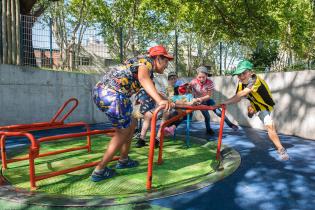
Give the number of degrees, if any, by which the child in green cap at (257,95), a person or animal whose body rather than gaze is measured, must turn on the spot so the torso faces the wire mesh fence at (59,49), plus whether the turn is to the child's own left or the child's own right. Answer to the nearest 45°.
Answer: approximately 90° to the child's own right

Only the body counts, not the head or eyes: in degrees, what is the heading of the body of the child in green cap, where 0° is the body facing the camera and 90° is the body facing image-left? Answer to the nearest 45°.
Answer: approximately 45°
